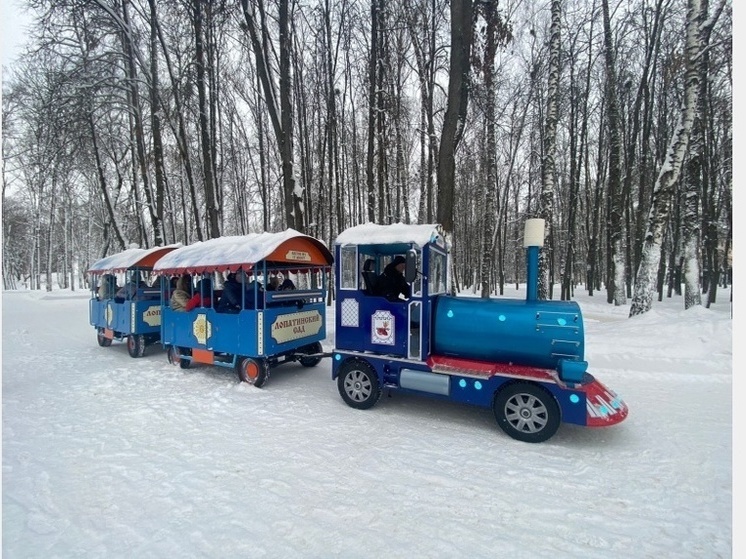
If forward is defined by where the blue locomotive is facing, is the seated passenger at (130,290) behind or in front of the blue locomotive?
behind

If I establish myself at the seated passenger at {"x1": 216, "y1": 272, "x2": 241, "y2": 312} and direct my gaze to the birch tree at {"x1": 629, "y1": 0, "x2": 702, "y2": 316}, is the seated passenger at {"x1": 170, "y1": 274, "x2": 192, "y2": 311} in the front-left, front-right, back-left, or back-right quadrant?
back-left

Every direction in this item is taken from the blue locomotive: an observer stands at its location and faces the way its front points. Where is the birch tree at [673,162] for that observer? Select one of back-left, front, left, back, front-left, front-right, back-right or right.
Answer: left

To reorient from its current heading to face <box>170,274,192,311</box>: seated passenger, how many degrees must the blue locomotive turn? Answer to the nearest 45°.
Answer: approximately 135° to its right

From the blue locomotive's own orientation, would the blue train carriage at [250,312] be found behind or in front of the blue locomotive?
behind

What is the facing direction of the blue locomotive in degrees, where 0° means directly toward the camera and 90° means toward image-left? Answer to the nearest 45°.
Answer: approximately 315°

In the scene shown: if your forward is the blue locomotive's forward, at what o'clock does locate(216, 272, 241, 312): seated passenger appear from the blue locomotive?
The seated passenger is roughly at 5 o'clock from the blue locomotive.
